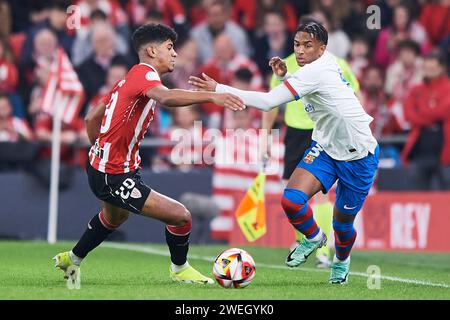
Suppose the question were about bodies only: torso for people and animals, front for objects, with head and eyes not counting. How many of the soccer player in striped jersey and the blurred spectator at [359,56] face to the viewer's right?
1

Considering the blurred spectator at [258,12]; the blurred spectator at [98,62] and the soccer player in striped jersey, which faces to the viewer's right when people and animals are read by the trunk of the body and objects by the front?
the soccer player in striped jersey

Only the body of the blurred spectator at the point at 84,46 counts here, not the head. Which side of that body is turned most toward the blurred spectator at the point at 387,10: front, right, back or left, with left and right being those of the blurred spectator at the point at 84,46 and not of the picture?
left

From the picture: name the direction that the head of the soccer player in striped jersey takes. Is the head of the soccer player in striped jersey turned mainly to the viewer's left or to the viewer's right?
to the viewer's right

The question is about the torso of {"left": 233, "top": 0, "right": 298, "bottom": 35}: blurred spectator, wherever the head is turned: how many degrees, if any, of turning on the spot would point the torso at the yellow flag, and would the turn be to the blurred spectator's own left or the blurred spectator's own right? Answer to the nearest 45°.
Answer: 0° — they already face it

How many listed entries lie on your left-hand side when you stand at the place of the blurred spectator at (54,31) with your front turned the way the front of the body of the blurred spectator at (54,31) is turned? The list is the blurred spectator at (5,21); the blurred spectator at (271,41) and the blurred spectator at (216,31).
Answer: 2

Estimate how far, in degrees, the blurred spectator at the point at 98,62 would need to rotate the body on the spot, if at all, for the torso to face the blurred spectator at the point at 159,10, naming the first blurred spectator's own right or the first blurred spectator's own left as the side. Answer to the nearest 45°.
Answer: approximately 135° to the first blurred spectator's own left

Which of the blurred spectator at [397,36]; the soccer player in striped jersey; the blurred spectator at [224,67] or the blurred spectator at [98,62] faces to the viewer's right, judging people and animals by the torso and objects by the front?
the soccer player in striped jersey

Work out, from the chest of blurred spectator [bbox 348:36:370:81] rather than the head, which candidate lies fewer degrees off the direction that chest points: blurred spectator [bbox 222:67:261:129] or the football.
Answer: the football

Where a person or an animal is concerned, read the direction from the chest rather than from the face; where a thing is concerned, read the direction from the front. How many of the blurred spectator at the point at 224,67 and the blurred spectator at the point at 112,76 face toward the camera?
2
